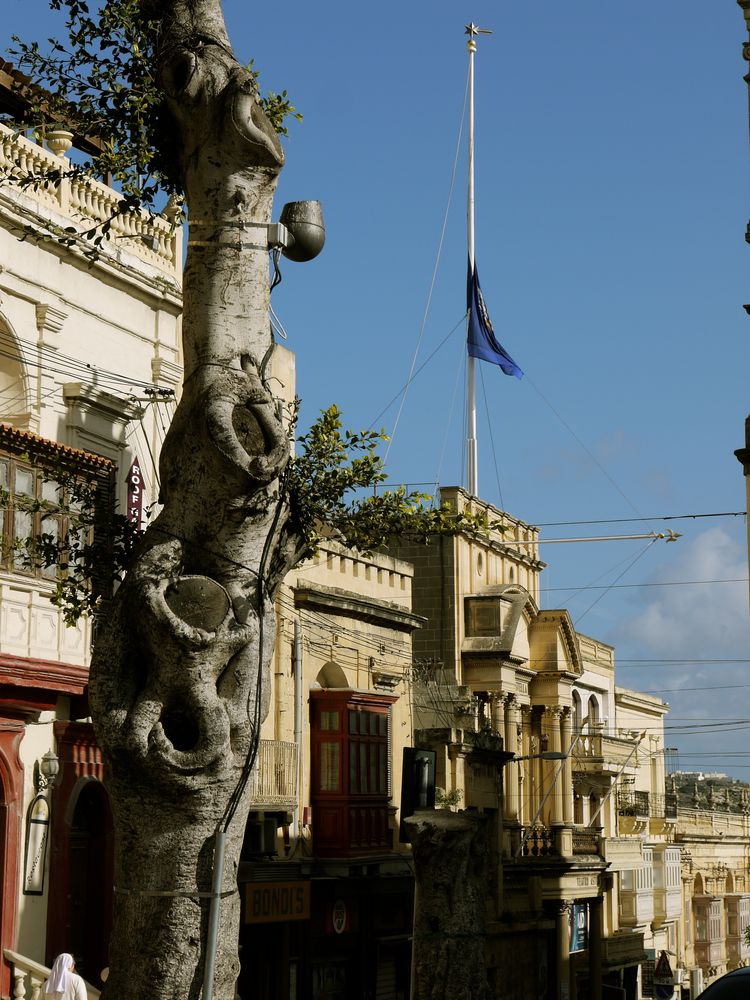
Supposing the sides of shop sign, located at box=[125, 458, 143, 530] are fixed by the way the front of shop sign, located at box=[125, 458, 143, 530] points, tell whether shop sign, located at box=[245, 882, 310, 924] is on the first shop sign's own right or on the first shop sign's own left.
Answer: on the first shop sign's own left

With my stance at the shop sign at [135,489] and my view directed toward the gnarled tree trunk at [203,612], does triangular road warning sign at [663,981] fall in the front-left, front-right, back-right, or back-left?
back-left

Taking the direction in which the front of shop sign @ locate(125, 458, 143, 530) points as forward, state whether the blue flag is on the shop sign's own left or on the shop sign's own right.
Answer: on the shop sign's own left

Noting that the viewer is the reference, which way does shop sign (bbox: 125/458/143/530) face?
facing the viewer and to the right of the viewer

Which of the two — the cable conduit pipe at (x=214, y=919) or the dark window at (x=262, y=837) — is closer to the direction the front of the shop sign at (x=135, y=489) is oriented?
the cable conduit pipe

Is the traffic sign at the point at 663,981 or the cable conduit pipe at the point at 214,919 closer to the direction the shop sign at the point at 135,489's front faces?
the cable conduit pipe

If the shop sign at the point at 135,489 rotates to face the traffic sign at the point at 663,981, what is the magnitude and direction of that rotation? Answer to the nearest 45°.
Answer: approximately 180°
